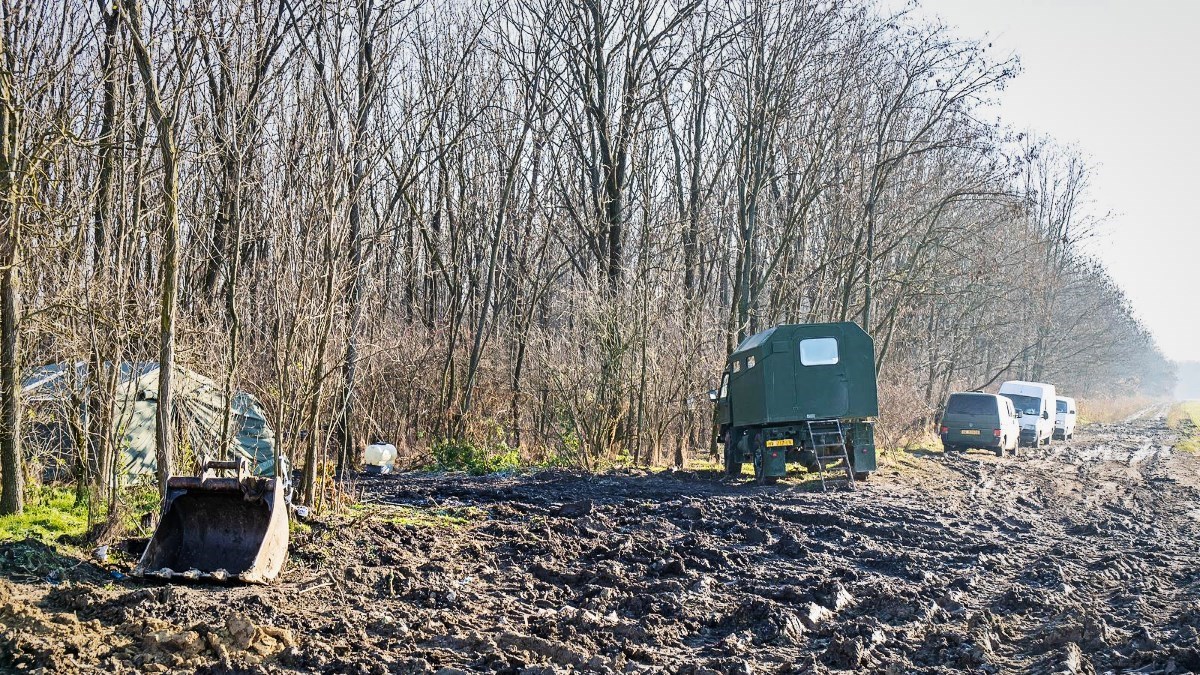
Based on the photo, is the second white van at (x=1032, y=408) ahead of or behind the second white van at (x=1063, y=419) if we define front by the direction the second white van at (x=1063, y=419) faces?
ahead

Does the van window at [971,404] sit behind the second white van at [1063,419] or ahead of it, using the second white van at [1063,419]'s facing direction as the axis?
ahead

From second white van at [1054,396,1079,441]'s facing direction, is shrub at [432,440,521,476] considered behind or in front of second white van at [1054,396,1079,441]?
in front

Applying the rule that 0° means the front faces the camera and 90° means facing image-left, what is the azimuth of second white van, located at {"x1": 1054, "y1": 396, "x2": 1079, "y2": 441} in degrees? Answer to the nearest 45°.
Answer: approximately 45°
